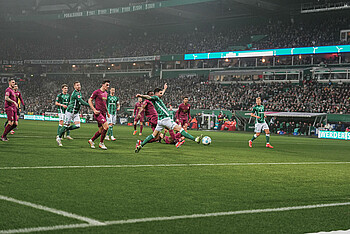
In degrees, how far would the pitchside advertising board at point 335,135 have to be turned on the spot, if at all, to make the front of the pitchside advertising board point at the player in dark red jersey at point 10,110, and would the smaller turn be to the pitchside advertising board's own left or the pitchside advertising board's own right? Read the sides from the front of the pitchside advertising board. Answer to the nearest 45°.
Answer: approximately 45° to the pitchside advertising board's own right

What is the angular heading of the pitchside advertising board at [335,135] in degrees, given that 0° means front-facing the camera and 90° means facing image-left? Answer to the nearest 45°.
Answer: approximately 0°
